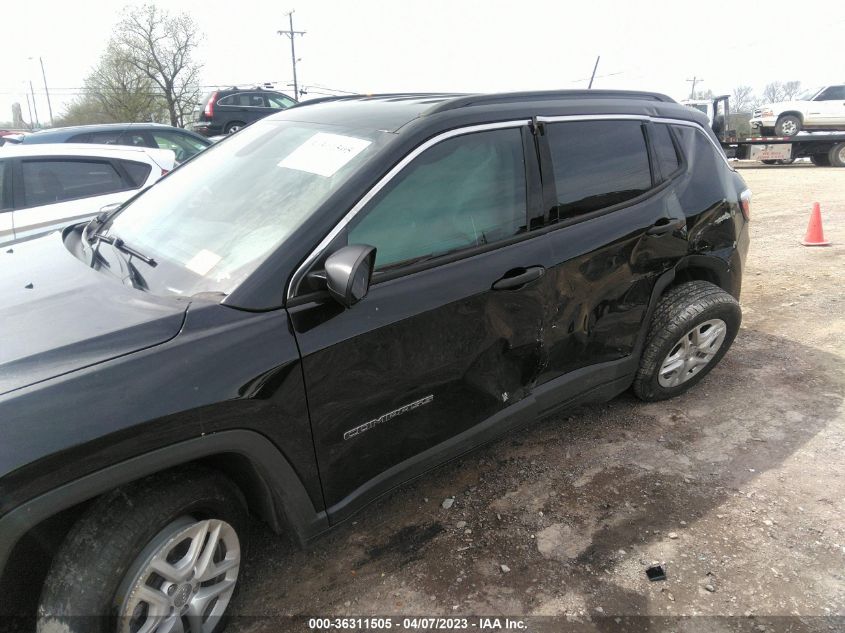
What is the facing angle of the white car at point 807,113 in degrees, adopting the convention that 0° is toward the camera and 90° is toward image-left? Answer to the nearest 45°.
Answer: approximately 90°

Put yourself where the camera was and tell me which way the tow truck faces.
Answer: facing to the left of the viewer

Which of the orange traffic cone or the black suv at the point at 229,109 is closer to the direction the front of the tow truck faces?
the black suv

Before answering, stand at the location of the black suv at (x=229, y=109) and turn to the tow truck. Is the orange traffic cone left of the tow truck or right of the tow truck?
right

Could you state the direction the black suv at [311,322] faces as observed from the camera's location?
facing the viewer and to the left of the viewer

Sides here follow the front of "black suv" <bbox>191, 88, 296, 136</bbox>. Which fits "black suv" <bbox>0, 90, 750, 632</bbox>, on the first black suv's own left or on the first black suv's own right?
on the first black suv's own right

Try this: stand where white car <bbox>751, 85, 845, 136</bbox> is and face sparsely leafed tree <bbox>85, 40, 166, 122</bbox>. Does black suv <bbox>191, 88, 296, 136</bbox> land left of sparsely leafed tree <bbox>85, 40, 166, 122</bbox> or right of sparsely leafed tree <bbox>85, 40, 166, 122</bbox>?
left

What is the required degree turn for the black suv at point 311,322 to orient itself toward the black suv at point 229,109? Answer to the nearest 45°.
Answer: approximately 135° to its right

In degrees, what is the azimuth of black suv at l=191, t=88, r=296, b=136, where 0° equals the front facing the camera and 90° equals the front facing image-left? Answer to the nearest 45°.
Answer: approximately 225°

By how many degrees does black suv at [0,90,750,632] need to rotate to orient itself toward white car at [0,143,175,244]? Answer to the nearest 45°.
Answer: approximately 90° to its right

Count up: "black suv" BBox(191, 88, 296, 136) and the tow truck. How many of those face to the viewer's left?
1

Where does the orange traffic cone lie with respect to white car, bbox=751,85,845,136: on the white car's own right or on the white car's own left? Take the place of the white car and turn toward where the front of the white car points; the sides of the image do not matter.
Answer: on the white car's own left

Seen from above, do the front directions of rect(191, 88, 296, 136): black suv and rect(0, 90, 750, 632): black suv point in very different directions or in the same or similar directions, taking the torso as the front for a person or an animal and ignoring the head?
very different directions

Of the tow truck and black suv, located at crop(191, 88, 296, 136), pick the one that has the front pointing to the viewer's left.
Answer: the tow truck

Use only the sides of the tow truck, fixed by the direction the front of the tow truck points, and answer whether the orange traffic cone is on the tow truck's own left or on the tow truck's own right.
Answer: on the tow truck's own left
